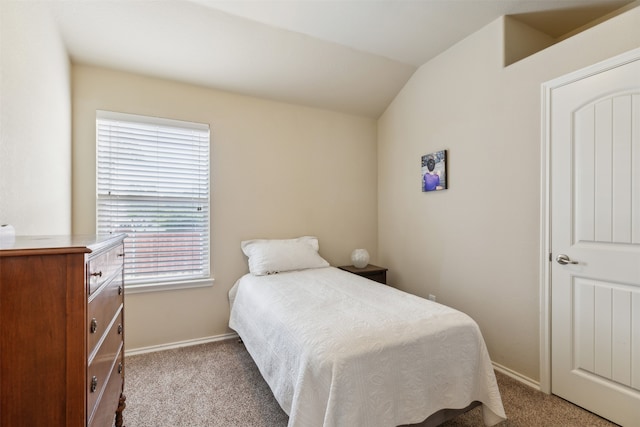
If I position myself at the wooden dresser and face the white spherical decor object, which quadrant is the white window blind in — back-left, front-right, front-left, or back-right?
front-left

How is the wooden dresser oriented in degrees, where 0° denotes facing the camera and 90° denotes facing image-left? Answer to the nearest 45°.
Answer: approximately 270°

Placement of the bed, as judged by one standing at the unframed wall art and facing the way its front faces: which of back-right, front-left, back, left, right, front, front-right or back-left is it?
front-left

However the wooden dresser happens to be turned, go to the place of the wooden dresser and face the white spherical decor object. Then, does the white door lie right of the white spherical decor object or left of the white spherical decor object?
right

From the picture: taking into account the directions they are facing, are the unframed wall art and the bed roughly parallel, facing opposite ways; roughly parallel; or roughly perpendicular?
roughly perpendicular

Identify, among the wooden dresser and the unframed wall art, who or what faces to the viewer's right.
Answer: the wooden dresser

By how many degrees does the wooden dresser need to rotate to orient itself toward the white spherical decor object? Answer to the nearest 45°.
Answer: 0° — it already faces it

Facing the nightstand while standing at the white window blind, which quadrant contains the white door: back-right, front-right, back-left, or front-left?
front-right

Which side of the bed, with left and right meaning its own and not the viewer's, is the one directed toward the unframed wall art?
left

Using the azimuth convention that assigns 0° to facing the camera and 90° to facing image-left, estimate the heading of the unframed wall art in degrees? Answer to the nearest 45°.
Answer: approximately 45°

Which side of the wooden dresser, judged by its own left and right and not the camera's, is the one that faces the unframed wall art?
front

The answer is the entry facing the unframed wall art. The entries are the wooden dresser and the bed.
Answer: the wooden dresser

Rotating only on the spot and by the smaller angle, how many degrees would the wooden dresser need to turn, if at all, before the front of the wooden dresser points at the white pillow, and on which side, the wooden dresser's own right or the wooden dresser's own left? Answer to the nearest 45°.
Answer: approximately 45° to the wooden dresser's own left

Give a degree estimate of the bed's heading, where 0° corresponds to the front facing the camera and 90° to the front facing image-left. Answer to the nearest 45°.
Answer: approximately 315°

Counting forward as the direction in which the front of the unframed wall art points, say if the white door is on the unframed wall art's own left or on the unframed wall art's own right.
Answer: on the unframed wall art's own left

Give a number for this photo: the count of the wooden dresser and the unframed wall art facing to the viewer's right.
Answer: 1
